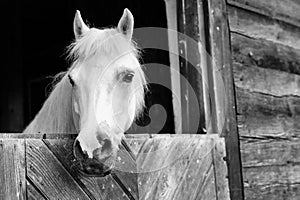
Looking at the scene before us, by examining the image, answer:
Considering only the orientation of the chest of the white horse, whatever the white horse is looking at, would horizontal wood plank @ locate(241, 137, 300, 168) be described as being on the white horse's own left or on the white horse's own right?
on the white horse's own left

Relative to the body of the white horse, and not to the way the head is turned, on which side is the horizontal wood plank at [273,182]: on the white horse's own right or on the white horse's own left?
on the white horse's own left

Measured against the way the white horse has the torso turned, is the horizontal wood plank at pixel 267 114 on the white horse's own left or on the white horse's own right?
on the white horse's own left

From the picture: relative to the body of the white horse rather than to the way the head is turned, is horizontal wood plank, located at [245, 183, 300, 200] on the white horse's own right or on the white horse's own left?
on the white horse's own left

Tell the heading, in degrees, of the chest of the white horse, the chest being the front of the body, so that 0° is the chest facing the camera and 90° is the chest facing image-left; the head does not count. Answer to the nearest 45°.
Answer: approximately 0°
